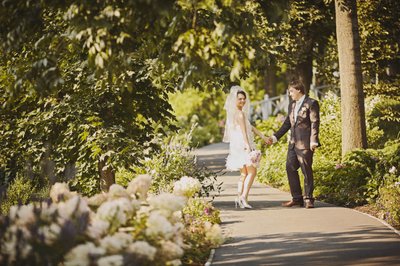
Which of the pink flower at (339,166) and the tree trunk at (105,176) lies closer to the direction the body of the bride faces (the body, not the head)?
the pink flower

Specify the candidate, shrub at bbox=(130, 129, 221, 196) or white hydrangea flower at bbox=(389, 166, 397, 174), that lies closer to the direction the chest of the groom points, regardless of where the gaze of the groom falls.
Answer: the shrub

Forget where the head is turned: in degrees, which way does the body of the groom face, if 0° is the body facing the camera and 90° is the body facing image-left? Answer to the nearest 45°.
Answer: approximately 45°
